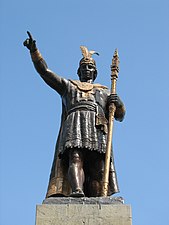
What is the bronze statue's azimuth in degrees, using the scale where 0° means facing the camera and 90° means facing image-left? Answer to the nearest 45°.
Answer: approximately 0°
